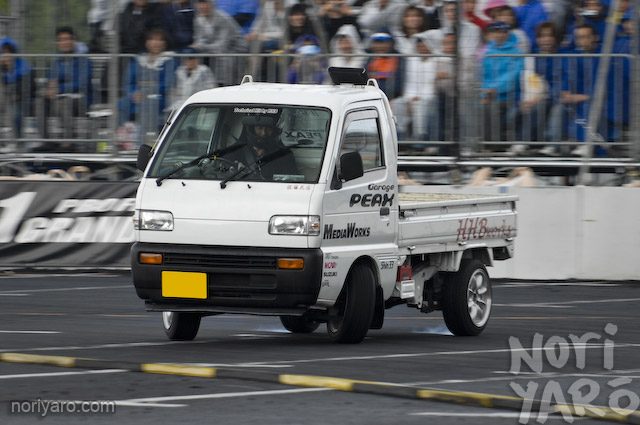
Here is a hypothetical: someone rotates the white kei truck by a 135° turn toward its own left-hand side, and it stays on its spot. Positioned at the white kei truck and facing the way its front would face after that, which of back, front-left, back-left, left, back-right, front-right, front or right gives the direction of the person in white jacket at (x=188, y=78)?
left

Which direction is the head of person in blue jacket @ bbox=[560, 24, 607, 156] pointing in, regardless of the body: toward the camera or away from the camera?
toward the camera

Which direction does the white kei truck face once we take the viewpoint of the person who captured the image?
facing the viewer and to the left of the viewer

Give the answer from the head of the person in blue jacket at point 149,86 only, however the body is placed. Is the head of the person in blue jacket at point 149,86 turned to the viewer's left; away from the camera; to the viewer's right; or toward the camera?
toward the camera

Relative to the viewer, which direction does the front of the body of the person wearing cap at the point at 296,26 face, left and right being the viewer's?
facing the viewer

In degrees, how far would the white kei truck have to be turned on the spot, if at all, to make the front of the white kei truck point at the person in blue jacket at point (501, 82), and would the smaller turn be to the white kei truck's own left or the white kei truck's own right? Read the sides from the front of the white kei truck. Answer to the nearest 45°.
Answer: approximately 135° to the white kei truck's own right

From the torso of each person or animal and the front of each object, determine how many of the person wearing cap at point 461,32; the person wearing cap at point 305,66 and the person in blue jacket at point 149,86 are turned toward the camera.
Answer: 3

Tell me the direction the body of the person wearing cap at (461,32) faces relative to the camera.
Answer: toward the camera

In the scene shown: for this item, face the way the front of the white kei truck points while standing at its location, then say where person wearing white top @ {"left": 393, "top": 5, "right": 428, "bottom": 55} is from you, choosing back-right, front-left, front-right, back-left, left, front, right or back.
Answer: back-right

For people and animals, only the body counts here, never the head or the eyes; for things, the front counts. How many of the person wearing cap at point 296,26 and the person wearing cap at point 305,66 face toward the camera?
2

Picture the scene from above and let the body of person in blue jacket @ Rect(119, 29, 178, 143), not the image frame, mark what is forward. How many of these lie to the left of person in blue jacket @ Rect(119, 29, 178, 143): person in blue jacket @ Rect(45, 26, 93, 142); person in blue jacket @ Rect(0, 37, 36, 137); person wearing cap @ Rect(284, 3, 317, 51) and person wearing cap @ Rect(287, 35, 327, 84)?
2

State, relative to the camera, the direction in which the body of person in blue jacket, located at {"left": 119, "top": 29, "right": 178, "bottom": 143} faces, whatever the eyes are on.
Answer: toward the camera

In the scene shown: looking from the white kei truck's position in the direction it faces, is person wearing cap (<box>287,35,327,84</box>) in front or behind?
behind

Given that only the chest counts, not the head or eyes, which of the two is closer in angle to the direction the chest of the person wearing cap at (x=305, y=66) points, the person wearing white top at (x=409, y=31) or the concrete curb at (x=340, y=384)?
the concrete curb

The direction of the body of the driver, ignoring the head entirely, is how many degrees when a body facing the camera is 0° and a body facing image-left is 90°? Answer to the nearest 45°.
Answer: approximately 45°

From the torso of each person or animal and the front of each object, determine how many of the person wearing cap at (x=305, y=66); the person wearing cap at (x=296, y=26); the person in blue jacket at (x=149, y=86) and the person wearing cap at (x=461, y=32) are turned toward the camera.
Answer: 4

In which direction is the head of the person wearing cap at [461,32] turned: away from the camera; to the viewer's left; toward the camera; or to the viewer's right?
toward the camera
